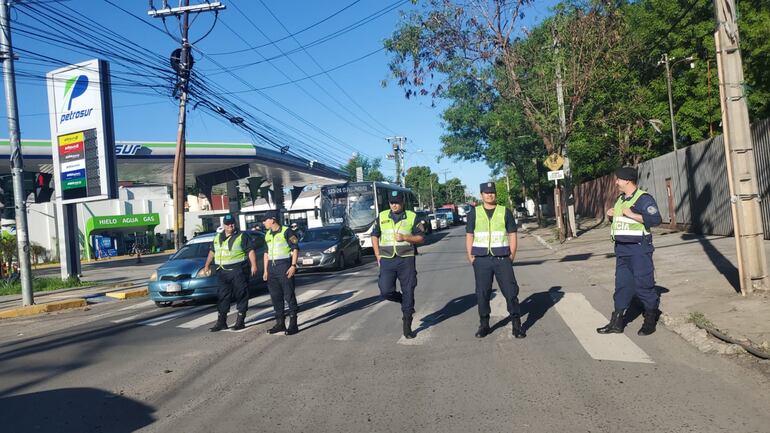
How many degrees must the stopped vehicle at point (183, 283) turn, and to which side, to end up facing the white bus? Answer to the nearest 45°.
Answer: approximately 180°

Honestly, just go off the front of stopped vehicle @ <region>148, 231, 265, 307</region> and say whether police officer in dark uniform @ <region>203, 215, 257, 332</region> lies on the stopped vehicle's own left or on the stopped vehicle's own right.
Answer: on the stopped vehicle's own left

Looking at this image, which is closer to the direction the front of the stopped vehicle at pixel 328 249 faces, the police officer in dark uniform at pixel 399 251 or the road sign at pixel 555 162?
the police officer in dark uniform

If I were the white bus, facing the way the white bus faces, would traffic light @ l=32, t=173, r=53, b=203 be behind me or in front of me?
in front

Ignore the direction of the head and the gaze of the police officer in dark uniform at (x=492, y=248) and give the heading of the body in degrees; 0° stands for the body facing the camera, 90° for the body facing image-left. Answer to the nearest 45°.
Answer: approximately 0°

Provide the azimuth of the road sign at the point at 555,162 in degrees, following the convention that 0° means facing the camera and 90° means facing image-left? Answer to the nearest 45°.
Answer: approximately 0°

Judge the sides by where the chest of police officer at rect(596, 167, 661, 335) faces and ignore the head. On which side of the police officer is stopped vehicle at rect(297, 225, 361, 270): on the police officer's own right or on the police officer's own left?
on the police officer's own right

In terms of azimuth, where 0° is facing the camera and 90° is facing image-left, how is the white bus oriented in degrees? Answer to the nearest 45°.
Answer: approximately 45°

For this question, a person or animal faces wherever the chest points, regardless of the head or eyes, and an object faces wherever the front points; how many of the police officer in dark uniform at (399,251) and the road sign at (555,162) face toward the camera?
2

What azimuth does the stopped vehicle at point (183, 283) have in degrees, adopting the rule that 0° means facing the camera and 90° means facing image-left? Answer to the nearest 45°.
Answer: approximately 45°
